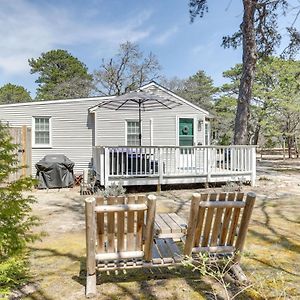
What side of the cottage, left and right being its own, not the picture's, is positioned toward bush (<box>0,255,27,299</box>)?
front

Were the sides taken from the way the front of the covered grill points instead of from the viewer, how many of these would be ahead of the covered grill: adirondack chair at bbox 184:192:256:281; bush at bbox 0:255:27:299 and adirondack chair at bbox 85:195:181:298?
3

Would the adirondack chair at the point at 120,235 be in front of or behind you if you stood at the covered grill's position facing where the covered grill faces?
in front

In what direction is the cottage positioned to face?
toward the camera

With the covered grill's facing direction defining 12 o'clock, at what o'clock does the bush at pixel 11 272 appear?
The bush is roughly at 12 o'clock from the covered grill.

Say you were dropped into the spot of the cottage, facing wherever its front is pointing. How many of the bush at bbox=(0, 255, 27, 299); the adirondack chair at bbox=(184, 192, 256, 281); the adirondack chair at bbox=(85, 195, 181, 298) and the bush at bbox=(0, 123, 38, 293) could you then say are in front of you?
4

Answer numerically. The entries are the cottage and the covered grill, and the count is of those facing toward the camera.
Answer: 2

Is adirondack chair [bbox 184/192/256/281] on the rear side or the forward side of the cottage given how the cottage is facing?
on the forward side

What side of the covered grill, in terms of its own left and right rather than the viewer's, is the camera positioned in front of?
front

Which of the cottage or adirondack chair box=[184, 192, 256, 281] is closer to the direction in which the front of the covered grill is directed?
the adirondack chair

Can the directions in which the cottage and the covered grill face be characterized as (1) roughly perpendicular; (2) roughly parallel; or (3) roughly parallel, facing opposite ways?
roughly parallel

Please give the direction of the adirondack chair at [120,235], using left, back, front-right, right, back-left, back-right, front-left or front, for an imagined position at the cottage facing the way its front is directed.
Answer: front
